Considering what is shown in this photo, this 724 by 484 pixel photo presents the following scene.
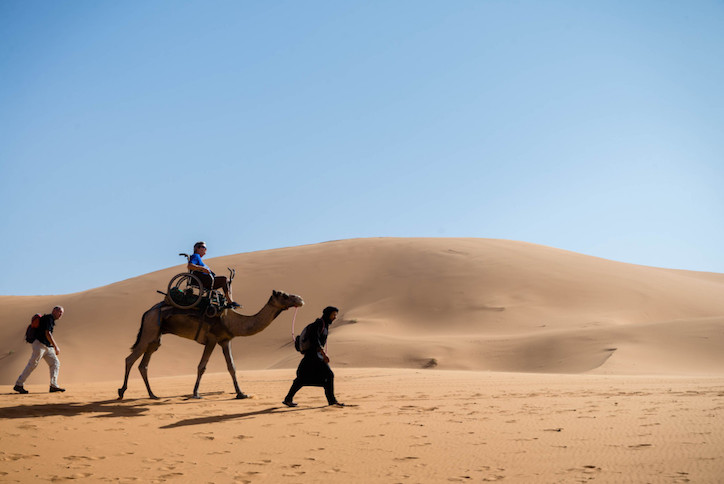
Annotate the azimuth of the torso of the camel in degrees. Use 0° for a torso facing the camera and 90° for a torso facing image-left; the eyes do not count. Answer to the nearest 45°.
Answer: approximately 270°

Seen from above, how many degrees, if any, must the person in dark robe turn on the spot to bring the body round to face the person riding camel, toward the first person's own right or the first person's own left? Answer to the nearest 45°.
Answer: approximately 135° to the first person's own left

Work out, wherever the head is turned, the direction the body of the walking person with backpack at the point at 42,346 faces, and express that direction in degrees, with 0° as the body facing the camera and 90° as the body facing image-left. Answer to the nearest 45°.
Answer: approximately 270°

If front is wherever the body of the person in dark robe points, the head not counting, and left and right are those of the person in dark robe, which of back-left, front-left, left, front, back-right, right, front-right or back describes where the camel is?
back-left

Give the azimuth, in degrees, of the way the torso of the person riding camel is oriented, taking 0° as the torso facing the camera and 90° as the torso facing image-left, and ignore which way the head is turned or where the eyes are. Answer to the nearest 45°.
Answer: approximately 270°

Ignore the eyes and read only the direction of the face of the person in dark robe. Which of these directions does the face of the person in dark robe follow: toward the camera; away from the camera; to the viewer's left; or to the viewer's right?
to the viewer's right

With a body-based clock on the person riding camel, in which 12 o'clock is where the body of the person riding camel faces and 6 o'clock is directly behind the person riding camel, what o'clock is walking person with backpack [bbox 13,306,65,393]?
The walking person with backpack is roughly at 7 o'clock from the person riding camel.

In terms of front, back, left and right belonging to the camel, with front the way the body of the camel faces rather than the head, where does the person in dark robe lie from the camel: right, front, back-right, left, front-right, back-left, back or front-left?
front-right

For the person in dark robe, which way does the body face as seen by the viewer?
to the viewer's right
